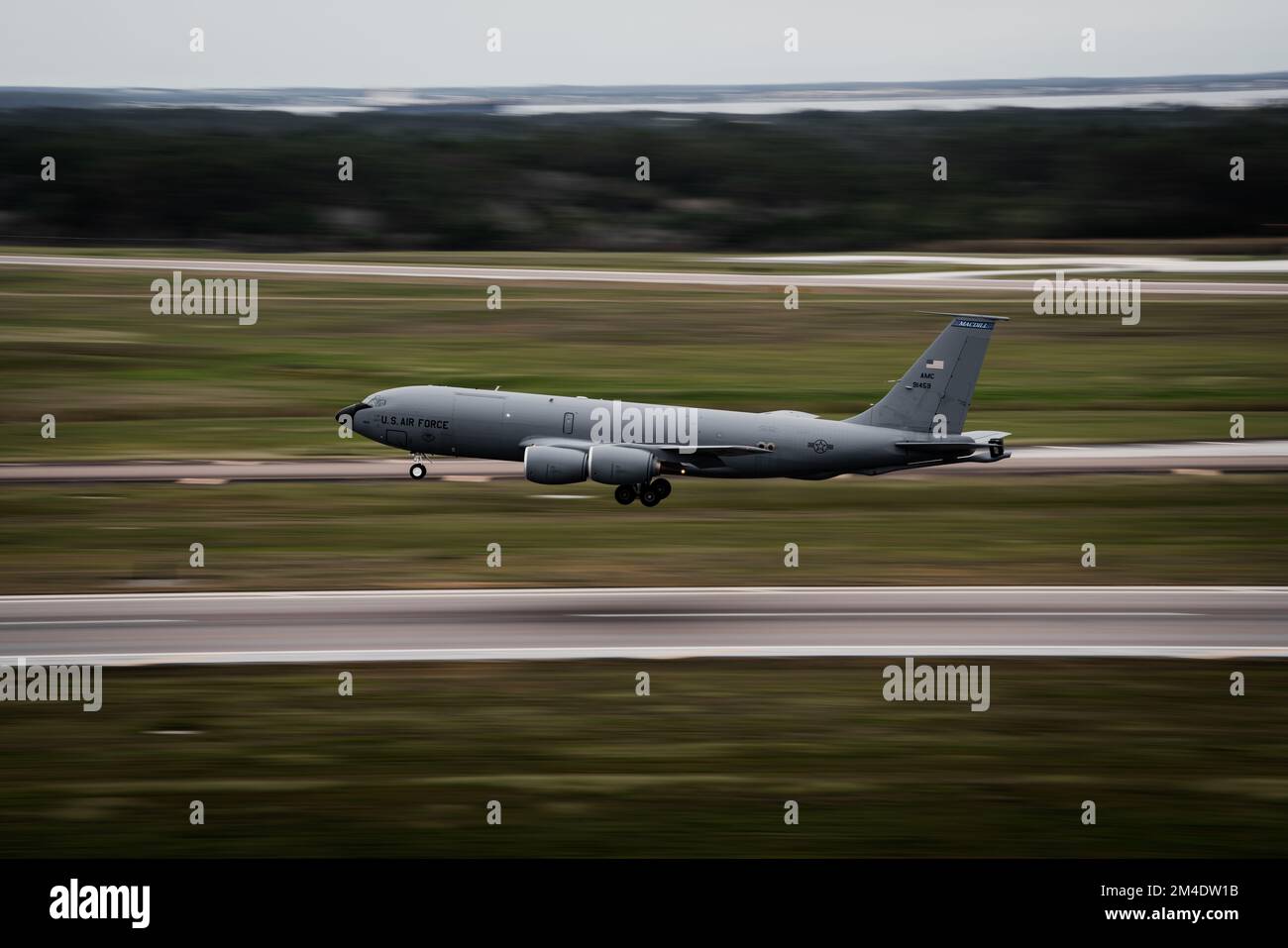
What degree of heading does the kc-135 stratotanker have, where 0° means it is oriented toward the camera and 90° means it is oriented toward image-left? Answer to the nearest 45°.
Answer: approximately 90°
